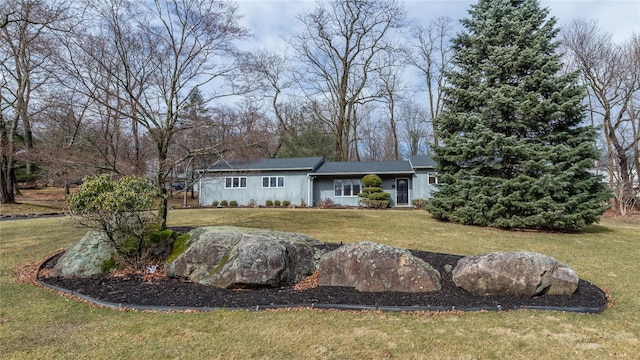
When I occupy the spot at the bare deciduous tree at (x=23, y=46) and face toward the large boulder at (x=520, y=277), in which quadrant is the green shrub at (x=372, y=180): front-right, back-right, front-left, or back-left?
front-left

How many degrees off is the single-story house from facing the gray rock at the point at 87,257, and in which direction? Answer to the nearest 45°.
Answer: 0° — it already faces it

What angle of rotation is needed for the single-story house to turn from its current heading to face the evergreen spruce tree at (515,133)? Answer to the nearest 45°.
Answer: approximately 45° to its left

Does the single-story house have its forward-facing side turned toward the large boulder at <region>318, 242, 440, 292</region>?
yes

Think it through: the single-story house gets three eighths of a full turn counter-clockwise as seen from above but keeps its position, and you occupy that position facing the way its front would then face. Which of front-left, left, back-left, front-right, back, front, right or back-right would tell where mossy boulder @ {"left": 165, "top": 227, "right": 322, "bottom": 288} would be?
back-right

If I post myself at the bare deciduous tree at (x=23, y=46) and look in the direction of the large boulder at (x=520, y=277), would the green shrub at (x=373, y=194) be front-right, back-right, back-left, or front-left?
front-left

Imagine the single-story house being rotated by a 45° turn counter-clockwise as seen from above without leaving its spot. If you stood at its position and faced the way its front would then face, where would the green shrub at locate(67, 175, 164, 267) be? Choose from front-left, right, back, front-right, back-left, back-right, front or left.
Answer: front-right

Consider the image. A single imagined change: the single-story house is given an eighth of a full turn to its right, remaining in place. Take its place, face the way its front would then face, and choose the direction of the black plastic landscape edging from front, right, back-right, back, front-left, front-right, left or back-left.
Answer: front-left

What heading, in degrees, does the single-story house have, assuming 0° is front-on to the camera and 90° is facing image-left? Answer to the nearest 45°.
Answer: approximately 0°

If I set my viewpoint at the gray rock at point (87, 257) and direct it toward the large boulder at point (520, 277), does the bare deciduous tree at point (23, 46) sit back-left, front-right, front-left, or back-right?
back-left

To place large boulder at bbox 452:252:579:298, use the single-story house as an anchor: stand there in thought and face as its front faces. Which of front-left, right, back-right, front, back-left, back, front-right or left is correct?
front
